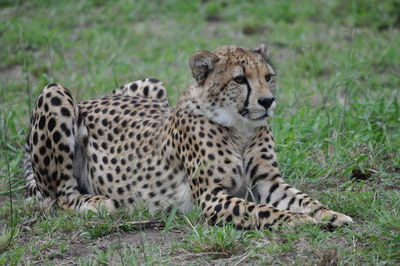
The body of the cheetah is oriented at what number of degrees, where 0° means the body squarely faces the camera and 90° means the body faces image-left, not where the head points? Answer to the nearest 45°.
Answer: approximately 315°
